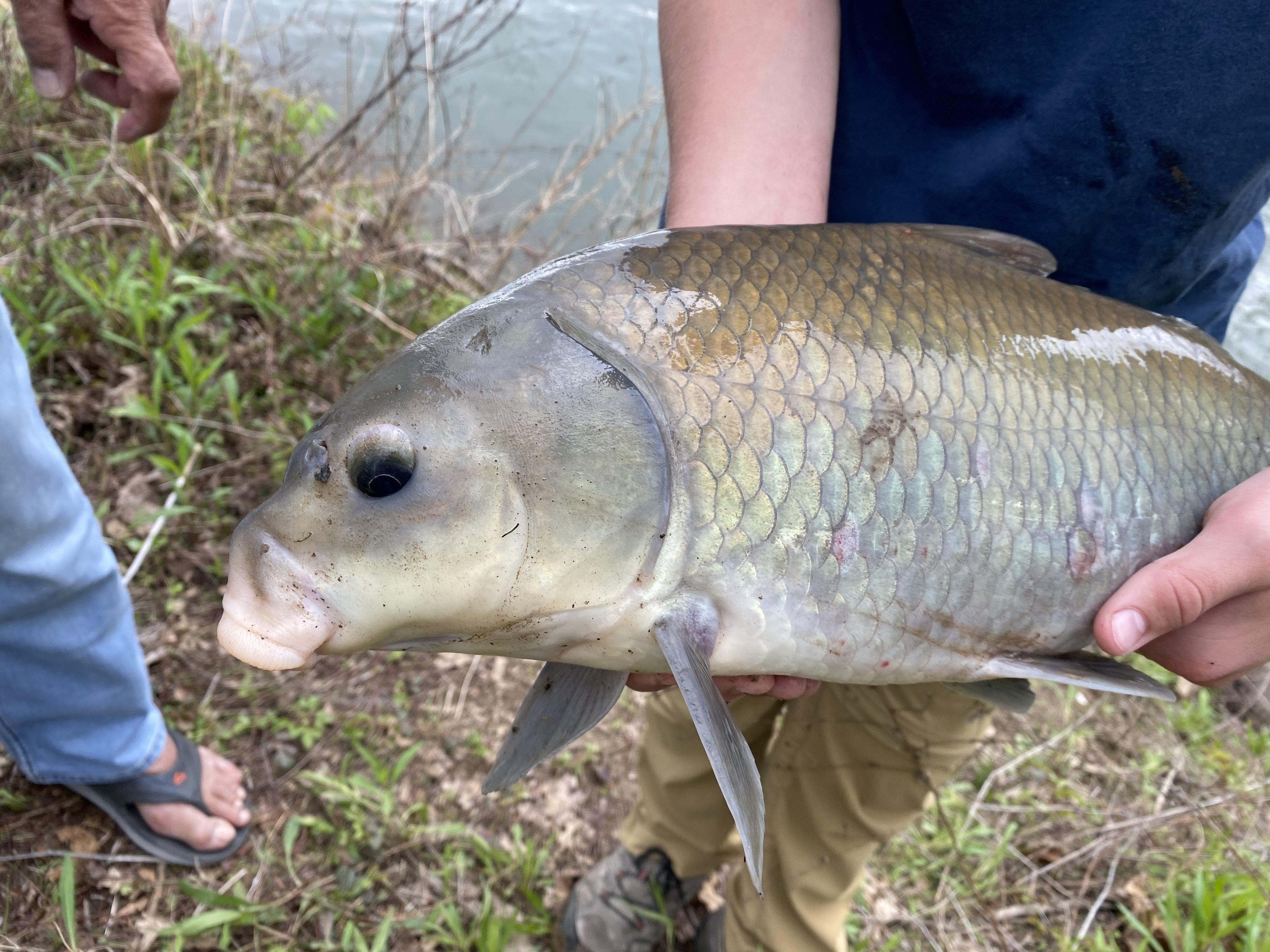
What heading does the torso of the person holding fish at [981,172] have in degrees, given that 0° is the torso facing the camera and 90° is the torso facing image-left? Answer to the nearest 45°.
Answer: approximately 45°

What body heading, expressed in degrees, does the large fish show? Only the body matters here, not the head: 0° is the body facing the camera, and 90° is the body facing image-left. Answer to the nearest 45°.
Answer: approximately 90°
